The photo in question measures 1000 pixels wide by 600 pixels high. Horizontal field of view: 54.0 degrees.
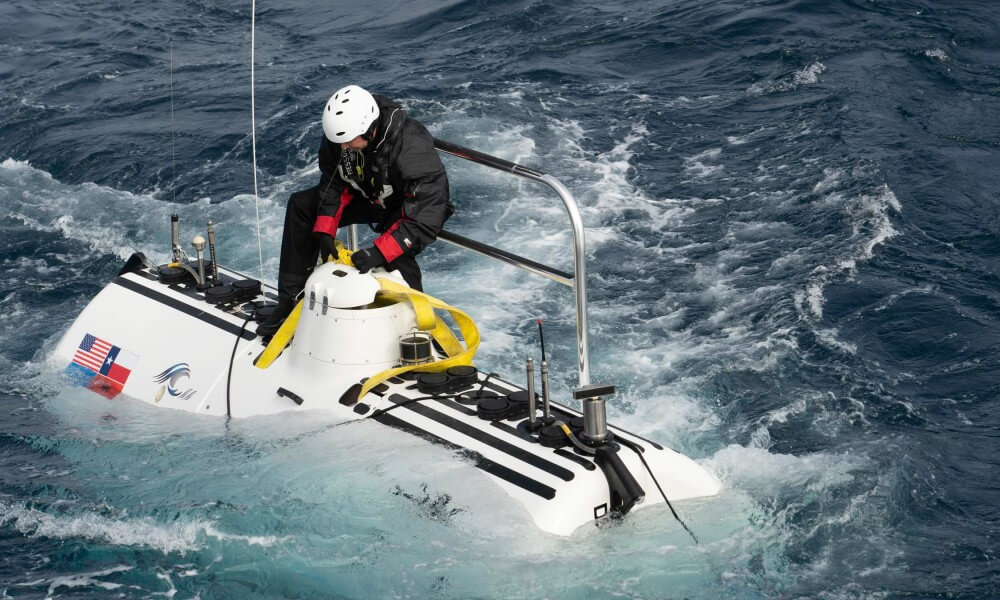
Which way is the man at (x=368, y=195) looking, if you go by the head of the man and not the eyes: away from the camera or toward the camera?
toward the camera

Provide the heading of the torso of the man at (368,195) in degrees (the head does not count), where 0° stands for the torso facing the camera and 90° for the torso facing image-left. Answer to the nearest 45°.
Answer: approximately 45°
